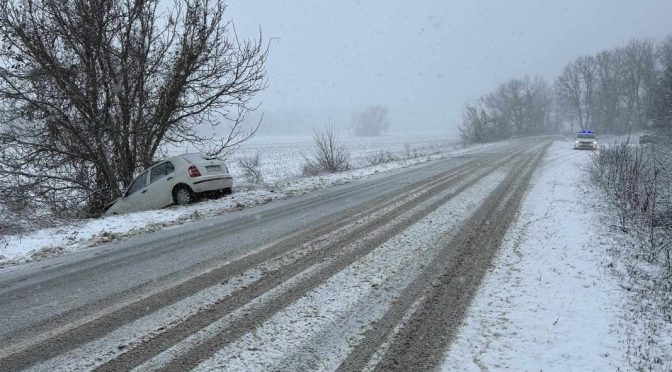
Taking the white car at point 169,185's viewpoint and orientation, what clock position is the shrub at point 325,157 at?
The shrub is roughly at 3 o'clock from the white car.

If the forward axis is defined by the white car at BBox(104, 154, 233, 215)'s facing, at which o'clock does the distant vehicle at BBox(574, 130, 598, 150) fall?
The distant vehicle is roughly at 4 o'clock from the white car.

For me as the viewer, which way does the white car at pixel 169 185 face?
facing away from the viewer and to the left of the viewer

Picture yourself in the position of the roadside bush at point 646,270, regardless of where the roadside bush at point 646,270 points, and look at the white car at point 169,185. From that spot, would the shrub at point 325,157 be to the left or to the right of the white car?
right

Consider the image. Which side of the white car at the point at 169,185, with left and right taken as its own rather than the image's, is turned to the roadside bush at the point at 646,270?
back

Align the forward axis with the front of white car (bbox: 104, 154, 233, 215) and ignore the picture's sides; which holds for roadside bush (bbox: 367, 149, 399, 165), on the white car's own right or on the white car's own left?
on the white car's own right
